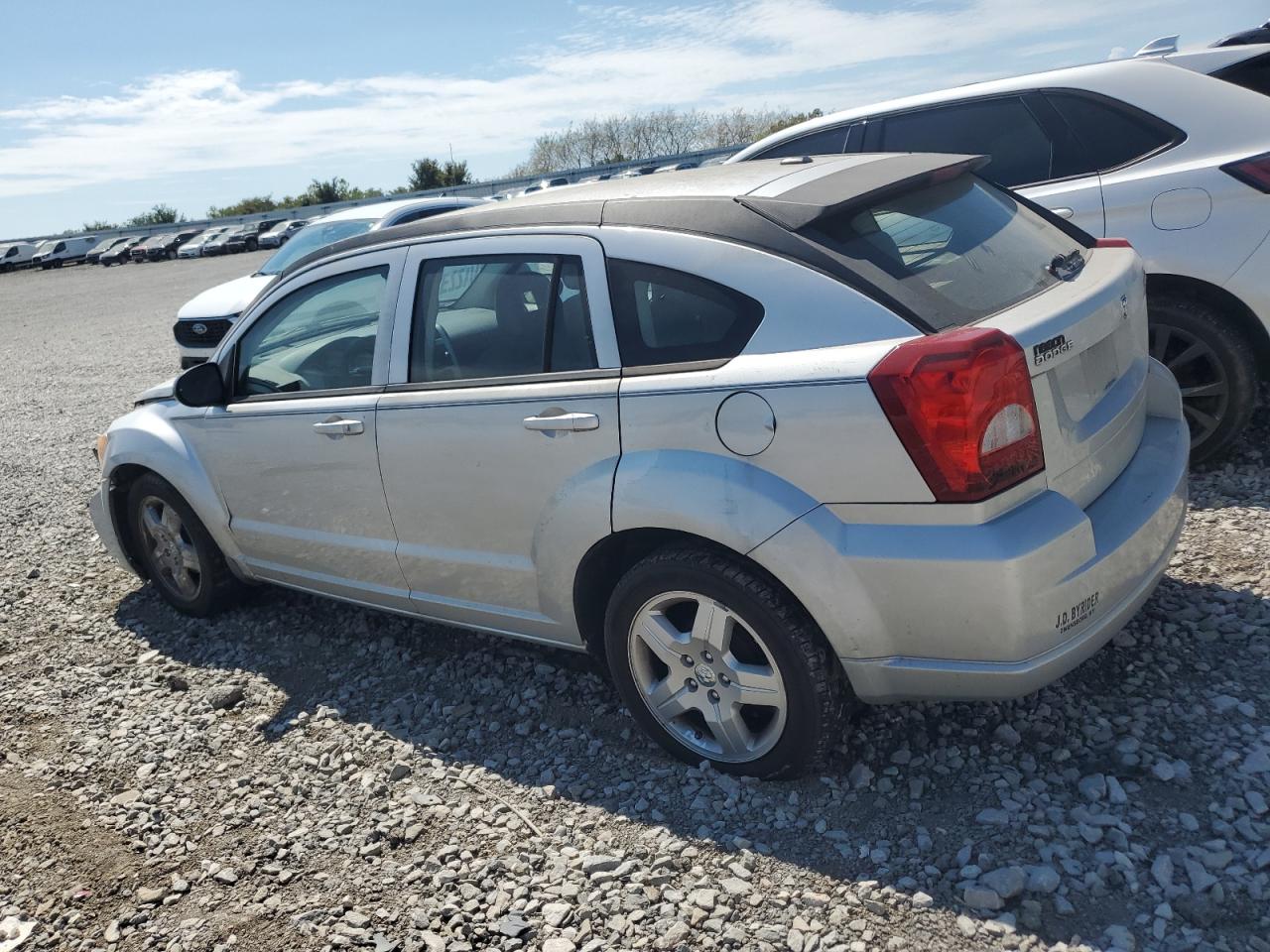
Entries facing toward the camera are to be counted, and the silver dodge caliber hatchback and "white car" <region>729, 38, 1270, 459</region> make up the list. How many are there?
0

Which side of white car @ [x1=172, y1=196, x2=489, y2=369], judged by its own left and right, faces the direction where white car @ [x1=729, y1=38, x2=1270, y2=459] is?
left

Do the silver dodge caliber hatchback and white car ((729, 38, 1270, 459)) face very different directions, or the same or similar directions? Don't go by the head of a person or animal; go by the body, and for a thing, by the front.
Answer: same or similar directions

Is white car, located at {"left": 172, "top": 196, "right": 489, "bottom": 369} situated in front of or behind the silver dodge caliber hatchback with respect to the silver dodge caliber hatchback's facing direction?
in front

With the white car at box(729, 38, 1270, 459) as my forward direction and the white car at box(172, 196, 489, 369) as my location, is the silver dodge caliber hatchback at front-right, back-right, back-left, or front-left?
front-right

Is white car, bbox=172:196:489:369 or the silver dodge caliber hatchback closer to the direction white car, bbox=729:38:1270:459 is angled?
the white car

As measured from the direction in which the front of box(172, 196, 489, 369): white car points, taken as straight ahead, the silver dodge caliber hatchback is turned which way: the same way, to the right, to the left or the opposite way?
to the right

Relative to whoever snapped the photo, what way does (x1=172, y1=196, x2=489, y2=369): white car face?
facing the viewer and to the left of the viewer

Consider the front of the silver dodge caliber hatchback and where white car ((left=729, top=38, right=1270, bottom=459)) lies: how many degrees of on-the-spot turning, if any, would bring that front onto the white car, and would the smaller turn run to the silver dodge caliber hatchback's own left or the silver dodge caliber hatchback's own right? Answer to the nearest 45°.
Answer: approximately 90° to the silver dodge caliber hatchback's own right

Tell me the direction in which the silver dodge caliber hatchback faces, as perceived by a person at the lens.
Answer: facing away from the viewer and to the left of the viewer

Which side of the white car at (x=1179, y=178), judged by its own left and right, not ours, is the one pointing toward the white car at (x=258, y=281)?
front

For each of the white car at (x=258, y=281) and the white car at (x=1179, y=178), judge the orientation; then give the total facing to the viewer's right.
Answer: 0

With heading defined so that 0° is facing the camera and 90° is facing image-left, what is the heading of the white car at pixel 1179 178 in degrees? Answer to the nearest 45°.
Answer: approximately 135°

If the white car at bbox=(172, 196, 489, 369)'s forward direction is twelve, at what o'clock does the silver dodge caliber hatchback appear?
The silver dodge caliber hatchback is roughly at 10 o'clock from the white car.
